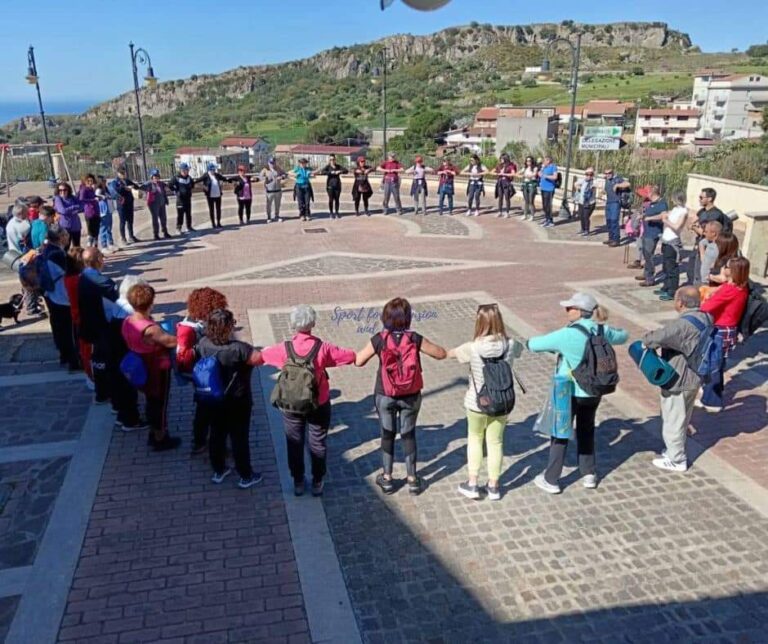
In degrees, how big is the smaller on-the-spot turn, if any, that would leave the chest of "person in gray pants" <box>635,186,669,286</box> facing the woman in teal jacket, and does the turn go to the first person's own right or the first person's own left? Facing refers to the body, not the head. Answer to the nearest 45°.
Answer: approximately 90° to the first person's own left

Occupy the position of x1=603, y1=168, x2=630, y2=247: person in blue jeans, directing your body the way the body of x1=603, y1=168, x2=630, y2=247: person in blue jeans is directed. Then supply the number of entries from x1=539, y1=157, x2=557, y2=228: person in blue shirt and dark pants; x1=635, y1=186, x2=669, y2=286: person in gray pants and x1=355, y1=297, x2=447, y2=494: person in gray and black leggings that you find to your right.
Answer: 1

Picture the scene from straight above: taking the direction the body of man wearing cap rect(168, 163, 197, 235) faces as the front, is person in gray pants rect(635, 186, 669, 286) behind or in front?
in front

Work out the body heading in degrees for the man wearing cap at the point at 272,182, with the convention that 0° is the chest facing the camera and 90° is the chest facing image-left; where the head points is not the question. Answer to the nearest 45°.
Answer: approximately 0°

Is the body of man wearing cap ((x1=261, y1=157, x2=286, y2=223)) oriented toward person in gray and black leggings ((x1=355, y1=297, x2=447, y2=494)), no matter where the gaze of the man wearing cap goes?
yes

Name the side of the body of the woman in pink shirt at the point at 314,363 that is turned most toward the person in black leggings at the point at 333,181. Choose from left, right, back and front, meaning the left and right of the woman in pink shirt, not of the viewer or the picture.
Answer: front

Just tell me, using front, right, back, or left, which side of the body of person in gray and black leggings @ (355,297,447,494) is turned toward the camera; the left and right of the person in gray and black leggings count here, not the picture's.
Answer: back

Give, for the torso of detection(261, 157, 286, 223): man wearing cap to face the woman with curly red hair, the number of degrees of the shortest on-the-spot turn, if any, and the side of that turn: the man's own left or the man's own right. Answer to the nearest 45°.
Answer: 0° — they already face them

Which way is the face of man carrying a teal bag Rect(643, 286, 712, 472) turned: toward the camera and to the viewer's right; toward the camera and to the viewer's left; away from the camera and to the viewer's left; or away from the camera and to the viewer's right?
away from the camera and to the viewer's left

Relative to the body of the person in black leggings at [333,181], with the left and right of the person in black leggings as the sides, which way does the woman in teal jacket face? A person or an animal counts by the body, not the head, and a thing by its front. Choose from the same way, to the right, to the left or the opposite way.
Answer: the opposite way

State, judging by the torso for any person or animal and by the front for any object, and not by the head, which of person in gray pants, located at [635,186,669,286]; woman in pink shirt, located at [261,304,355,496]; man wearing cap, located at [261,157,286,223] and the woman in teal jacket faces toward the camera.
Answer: the man wearing cap

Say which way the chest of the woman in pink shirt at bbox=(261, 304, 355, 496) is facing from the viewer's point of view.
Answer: away from the camera

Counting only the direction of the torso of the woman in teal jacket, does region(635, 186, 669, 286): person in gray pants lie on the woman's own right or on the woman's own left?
on the woman's own right

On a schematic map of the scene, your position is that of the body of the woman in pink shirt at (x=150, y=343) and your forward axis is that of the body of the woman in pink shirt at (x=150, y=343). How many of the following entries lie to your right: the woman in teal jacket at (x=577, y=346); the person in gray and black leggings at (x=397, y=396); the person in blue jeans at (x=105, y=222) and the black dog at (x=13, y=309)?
2

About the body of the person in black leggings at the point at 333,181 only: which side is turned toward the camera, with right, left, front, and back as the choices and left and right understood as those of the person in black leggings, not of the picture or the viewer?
front

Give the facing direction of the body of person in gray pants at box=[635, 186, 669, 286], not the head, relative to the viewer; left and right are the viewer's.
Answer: facing to the left of the viewer

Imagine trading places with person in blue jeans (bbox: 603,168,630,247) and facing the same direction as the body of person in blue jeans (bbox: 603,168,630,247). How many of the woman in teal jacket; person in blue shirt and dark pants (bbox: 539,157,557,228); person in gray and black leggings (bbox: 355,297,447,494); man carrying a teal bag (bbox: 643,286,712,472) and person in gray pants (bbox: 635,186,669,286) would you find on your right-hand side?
1

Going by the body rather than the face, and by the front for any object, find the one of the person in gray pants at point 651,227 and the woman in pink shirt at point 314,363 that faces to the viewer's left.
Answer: the person in gray pants

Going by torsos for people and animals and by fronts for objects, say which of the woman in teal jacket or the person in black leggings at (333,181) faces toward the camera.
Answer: the person in black leggings

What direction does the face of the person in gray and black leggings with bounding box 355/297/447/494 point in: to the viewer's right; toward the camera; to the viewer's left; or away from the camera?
away from the camera

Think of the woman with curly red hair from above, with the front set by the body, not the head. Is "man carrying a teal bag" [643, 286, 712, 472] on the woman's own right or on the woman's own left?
on the woman's own right
